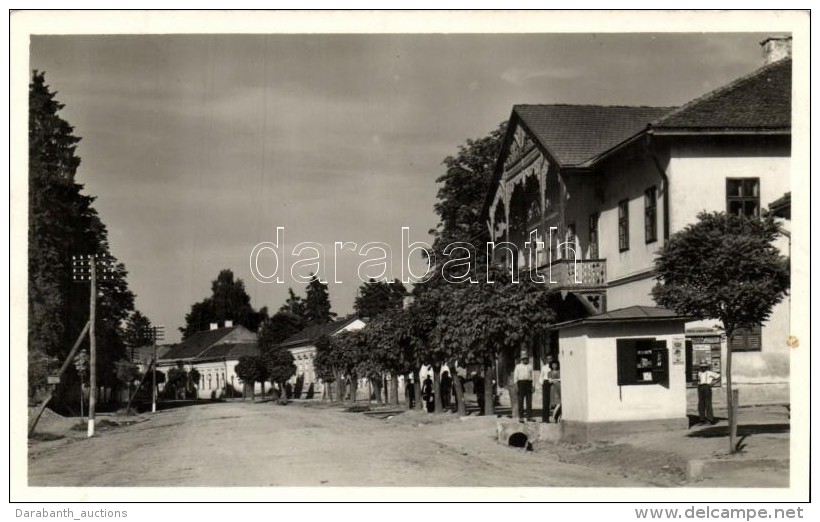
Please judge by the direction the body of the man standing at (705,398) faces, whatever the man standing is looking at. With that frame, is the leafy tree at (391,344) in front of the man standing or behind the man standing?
behind

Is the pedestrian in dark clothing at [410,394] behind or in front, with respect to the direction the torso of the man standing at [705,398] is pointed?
behind

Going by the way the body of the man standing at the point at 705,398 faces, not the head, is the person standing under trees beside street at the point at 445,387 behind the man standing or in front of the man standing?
behind

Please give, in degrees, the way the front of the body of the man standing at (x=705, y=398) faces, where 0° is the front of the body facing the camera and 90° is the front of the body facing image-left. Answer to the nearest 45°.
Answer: approximately 0°
